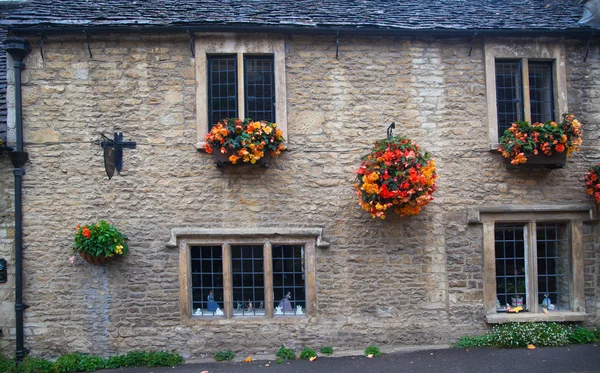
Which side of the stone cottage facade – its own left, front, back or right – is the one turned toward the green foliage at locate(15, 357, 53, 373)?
right

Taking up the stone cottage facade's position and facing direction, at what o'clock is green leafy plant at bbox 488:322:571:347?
The green leafy plant is roughly at 9 o'clock from the stone cottage facade.

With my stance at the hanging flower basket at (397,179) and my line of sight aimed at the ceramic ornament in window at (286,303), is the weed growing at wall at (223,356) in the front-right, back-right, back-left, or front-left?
front-left

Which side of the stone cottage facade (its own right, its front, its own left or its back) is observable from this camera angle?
front

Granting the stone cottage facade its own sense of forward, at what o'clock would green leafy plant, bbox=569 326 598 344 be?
The green leafy plant is roughly at 9 o'clock from the stone cottage facade.
